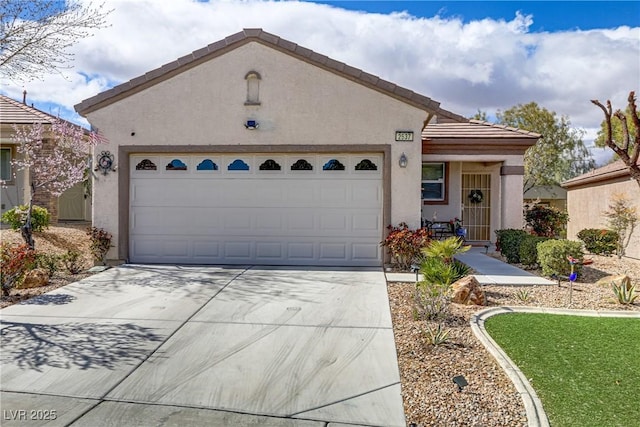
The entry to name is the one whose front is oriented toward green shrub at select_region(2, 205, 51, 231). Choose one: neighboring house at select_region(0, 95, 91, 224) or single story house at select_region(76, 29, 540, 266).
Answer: the neighboring house

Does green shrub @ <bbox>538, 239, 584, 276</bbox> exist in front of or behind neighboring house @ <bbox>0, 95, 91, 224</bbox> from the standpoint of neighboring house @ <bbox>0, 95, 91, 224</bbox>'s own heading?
in front

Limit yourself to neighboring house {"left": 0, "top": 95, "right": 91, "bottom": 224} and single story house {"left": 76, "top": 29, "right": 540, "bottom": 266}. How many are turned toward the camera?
2

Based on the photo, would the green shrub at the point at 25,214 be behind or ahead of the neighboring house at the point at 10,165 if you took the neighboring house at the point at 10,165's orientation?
ahead

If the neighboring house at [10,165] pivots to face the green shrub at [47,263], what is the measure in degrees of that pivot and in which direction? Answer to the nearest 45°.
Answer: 0° — it already faces it

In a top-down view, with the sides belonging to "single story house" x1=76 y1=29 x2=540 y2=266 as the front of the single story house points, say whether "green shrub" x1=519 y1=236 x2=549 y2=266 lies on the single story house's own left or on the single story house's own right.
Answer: on the single story house's own left

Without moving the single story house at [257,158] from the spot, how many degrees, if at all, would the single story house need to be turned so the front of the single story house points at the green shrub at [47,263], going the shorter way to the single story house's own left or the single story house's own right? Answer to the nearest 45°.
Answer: approximately 90° to the single story house's own right

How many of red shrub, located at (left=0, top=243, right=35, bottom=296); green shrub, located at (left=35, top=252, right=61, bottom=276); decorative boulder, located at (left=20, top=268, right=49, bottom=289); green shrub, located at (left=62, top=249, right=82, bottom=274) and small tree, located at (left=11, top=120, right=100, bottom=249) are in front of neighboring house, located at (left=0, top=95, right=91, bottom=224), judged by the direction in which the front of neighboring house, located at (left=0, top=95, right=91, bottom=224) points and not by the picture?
5

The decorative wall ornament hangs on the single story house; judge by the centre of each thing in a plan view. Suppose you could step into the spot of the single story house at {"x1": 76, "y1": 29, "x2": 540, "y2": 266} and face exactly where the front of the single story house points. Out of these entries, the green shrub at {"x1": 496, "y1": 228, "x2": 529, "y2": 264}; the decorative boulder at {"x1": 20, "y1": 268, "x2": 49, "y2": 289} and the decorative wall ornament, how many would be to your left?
1

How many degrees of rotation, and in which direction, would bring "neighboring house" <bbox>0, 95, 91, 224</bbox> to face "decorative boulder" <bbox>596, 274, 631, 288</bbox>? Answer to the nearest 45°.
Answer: approximately 45° to its left

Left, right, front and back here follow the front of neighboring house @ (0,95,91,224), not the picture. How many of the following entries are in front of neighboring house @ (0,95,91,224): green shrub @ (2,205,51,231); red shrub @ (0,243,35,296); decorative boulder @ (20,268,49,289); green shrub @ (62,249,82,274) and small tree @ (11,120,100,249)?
5

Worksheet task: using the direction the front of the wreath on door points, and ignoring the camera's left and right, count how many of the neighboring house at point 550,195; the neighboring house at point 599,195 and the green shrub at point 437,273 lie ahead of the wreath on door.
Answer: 1

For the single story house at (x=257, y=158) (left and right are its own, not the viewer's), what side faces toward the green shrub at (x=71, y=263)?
right

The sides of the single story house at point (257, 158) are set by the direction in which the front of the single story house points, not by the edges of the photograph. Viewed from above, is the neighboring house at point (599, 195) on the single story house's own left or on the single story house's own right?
on the single story house's own left

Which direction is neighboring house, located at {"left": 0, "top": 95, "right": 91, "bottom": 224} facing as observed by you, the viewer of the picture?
facing the viewer

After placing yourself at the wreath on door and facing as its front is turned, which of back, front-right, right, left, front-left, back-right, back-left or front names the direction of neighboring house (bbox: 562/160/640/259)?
back-left

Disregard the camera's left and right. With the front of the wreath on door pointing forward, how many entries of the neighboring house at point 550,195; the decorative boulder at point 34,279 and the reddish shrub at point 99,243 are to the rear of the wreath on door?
1
